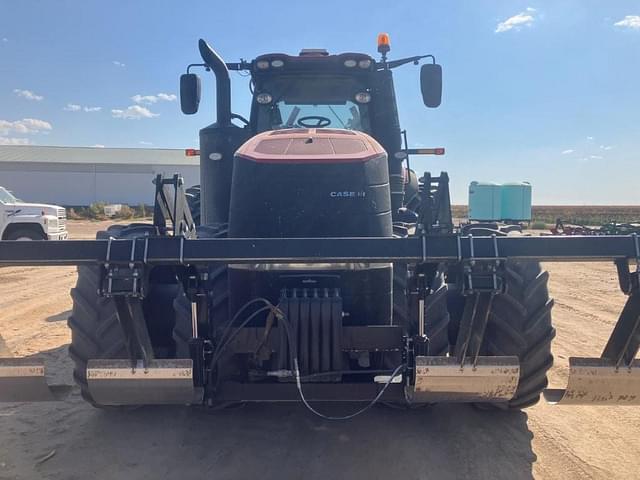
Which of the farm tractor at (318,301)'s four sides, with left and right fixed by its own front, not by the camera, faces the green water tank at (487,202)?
back

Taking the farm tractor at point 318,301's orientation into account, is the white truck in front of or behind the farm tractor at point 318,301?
behind

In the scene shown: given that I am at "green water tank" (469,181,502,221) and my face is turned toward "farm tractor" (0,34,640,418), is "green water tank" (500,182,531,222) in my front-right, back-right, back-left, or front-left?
back-left

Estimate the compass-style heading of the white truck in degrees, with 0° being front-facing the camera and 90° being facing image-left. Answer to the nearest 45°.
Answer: approximately 315°

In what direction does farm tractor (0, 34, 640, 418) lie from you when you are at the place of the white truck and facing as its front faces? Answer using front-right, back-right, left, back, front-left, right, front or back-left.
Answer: front-right

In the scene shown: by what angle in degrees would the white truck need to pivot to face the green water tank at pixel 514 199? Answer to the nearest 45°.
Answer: approximately 45° to its left

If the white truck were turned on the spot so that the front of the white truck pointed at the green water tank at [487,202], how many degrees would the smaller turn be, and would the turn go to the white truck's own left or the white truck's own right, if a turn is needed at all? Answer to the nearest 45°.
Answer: approximately 45° to the white truck's own left

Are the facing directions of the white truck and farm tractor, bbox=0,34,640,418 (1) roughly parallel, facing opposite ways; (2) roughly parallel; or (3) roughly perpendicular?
roughly perpendicular

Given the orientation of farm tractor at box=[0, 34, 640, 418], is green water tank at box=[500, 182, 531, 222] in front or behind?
behind
